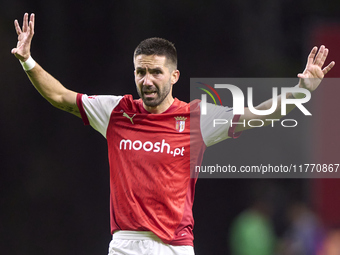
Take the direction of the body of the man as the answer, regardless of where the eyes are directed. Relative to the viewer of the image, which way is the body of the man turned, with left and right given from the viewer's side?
facing the viewer
